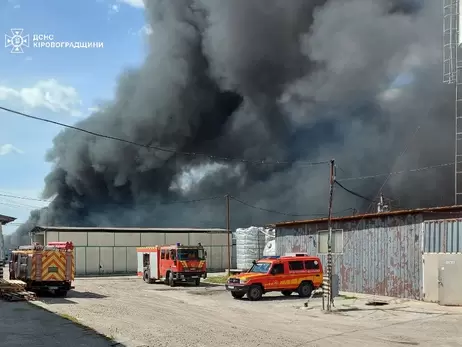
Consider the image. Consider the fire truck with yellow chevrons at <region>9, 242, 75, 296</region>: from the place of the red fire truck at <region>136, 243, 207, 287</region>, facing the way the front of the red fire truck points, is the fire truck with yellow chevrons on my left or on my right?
on my right

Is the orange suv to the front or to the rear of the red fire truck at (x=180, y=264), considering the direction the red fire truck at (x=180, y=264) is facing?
to the front

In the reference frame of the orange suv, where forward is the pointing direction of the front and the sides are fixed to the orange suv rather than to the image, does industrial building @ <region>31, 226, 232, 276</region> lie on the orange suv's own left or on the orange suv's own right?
on the orange suv's own right

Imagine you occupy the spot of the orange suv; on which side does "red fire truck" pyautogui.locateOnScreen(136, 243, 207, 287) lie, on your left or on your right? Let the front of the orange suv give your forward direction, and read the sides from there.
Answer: on your right

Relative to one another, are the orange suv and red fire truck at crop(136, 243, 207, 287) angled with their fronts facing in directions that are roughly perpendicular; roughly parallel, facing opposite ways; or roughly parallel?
roughly perpendicular

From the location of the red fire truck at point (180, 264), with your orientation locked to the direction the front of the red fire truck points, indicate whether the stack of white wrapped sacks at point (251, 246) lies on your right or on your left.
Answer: on your left

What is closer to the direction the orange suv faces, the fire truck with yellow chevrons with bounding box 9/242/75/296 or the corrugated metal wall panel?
the fire truck with yellow chevrons

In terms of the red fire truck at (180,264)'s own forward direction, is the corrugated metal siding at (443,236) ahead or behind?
ahead

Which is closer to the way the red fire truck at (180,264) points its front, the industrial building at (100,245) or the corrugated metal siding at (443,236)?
the corrugated metal siding

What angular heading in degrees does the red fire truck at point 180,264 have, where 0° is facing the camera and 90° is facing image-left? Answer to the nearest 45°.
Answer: approximately 315°

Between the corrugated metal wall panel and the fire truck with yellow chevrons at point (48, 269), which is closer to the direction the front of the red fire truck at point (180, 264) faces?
the corrugated metal wall panel

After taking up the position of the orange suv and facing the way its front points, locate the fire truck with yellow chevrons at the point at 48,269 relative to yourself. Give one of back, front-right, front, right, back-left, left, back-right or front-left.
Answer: front-right

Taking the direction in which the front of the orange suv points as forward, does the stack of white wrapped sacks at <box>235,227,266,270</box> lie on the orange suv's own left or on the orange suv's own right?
on the orange suv's own right

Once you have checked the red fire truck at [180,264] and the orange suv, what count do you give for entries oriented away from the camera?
0

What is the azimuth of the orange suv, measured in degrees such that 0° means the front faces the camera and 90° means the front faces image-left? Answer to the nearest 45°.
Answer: approximately 45°
